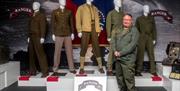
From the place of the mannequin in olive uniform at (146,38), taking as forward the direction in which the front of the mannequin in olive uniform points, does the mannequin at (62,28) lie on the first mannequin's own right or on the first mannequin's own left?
on the first mannequin's own right

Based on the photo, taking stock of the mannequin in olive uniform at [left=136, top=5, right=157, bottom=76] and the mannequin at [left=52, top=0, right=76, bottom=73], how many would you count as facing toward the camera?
2

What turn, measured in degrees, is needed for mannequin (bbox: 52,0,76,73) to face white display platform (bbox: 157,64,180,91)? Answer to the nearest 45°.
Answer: approximately 90° to its left

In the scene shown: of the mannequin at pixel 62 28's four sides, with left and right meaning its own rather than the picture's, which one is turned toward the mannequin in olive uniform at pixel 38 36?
right

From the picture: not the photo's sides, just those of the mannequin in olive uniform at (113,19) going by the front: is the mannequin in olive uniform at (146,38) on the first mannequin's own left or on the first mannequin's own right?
on the first mannequin's own left

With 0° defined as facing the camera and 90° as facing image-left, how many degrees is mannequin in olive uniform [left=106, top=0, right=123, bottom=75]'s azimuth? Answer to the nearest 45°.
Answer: approximately 315°

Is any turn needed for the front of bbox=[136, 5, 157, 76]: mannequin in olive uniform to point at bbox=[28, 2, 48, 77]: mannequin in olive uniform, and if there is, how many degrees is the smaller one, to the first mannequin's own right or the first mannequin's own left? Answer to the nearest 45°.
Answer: approximately 90° to the first mannequin's own right

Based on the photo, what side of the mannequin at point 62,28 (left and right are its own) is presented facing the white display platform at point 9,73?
right

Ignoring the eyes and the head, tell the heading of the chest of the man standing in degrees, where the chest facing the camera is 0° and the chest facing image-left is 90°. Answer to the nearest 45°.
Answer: approximately 45°
